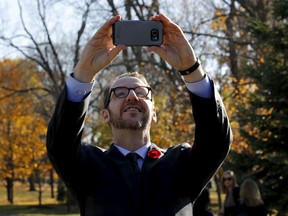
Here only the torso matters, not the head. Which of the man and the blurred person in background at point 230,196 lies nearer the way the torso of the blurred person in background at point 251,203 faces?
the blurred person in background

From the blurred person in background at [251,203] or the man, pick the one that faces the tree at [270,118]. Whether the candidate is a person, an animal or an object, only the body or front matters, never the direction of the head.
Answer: the blurred person in background

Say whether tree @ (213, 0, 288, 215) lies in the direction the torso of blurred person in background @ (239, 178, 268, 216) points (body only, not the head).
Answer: yes

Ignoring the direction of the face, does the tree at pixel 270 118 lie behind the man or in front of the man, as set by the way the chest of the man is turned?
behind

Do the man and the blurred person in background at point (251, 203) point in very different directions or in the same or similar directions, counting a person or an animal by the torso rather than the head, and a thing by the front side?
very different directions

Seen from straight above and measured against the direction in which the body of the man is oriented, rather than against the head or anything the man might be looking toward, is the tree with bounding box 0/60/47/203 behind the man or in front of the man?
behind

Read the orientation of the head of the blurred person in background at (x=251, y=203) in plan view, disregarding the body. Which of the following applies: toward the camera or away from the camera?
away from the camera

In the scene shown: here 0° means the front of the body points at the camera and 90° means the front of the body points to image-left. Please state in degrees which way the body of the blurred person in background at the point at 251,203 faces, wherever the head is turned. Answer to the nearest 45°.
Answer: approximately 180°

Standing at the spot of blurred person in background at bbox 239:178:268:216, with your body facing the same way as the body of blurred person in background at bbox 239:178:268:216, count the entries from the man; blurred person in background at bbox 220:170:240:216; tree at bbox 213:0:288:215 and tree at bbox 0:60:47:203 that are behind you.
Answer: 1

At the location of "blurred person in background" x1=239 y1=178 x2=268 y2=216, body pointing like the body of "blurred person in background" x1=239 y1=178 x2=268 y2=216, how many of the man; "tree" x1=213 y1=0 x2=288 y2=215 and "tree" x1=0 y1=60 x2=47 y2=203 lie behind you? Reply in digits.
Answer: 1

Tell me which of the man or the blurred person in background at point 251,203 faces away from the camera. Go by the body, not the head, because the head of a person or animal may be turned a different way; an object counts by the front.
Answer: the blurred person in background
